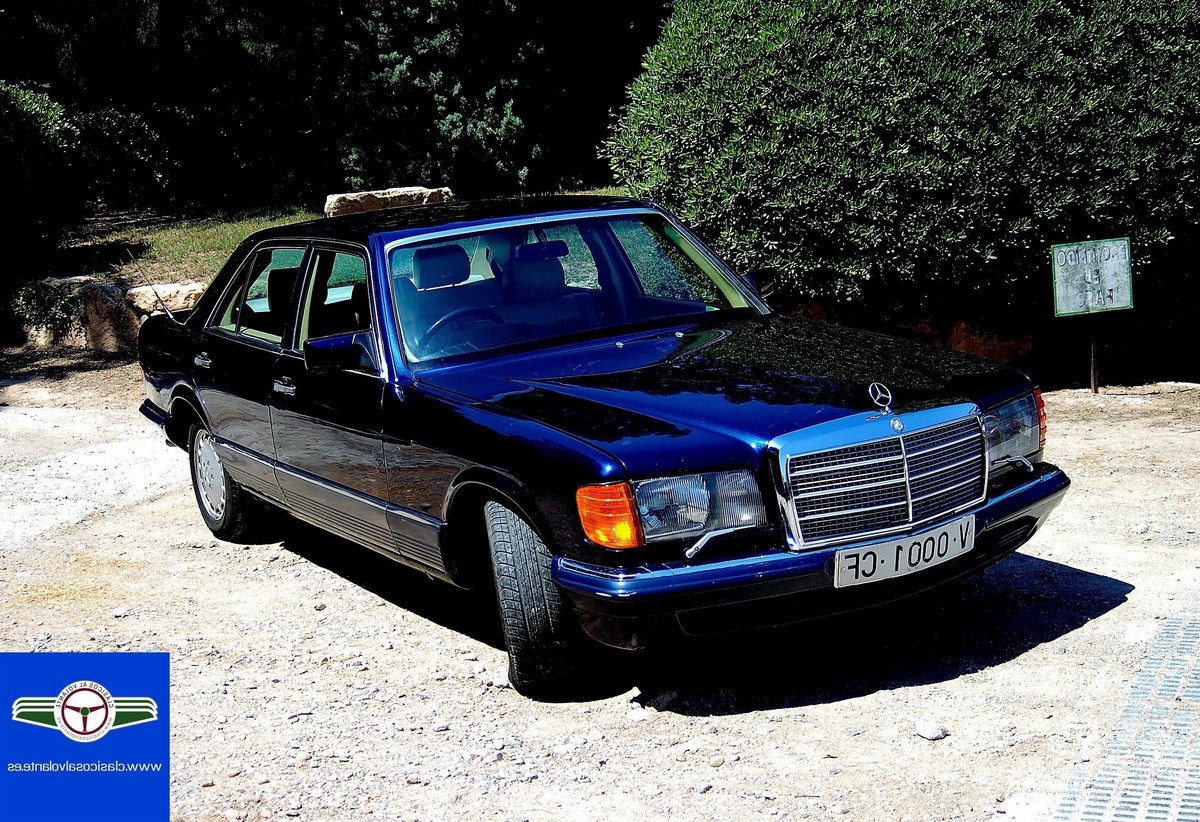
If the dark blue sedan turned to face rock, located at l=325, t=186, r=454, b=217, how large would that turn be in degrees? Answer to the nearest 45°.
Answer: approximately 135° to its left

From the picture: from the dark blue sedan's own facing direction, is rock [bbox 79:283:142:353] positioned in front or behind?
behind

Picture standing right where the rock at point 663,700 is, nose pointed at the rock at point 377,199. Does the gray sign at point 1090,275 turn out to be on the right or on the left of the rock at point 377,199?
right

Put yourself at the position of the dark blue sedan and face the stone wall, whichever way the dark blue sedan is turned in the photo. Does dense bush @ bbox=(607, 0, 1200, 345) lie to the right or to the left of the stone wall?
right

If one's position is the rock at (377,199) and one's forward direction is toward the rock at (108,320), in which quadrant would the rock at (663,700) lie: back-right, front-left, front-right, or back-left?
front-left

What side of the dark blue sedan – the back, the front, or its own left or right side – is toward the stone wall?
back

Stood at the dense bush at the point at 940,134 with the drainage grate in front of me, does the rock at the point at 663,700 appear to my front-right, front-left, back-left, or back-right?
front-right

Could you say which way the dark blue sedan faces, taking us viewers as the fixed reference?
facing the viewer and to the right of the viewer

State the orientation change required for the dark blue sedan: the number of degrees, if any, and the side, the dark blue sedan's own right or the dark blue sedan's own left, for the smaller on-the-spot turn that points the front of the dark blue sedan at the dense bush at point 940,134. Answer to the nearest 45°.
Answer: approximately 90° to the dark blue sedan's own left

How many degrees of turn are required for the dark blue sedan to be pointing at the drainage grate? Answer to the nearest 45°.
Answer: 0° — it already faces it

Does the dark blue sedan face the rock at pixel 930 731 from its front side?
yes

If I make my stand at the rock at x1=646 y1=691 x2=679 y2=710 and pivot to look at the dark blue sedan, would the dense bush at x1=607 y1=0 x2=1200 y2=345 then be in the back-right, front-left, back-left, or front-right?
front-right

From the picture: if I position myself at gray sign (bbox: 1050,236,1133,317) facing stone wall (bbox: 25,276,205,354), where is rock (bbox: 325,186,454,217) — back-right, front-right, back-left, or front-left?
front-right

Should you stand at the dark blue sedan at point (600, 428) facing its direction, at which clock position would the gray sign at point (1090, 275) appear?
The gray sign is roughly at 9 o'clock from the dark blue sedan.

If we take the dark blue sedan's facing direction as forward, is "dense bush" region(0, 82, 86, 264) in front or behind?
behind

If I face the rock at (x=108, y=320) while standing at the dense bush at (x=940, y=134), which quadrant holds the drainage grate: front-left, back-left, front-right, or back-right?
back-left

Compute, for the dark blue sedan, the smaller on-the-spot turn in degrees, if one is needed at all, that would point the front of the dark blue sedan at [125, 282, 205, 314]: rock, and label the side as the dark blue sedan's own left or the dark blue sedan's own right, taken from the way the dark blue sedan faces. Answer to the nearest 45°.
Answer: approximately 180°
